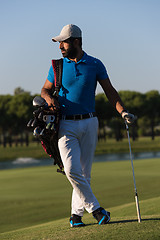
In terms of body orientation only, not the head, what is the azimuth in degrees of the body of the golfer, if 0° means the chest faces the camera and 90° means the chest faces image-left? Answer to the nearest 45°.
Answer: approximately 0°
